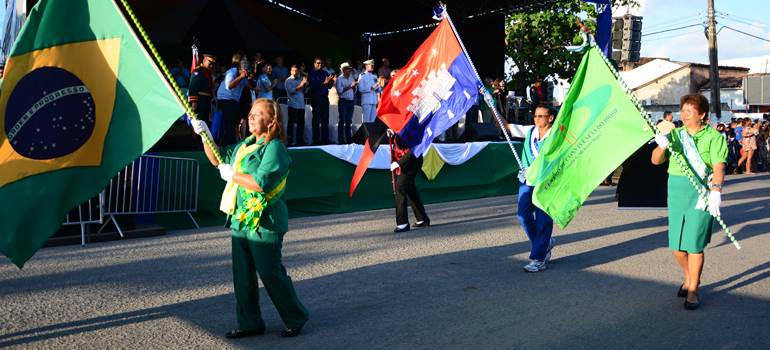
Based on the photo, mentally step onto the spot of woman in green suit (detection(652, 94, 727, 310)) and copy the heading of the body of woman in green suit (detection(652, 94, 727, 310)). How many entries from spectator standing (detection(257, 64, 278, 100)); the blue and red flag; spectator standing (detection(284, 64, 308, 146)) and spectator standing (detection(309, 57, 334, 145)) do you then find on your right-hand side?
4

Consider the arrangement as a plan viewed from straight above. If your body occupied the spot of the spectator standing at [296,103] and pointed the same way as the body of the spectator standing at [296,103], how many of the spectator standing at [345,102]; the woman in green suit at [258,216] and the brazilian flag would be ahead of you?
2

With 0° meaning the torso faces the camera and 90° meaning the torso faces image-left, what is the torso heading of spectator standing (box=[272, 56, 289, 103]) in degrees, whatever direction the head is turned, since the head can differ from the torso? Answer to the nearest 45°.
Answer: approximately 0°

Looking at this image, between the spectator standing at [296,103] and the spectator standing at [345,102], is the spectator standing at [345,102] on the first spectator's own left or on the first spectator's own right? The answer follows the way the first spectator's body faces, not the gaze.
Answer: on the first spectator's own left

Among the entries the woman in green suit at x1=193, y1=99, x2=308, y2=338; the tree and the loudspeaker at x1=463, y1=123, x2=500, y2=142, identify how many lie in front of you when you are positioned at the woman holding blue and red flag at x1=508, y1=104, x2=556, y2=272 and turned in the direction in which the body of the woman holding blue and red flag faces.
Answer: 1

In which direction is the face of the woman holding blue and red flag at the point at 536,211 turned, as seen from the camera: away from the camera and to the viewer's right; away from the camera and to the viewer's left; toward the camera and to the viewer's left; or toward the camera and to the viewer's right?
toward the camera and to the viewer's left

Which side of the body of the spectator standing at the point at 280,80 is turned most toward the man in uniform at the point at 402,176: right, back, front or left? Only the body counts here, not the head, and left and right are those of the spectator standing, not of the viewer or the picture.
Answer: front

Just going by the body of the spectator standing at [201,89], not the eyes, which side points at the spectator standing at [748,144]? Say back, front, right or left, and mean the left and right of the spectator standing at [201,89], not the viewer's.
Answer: left
